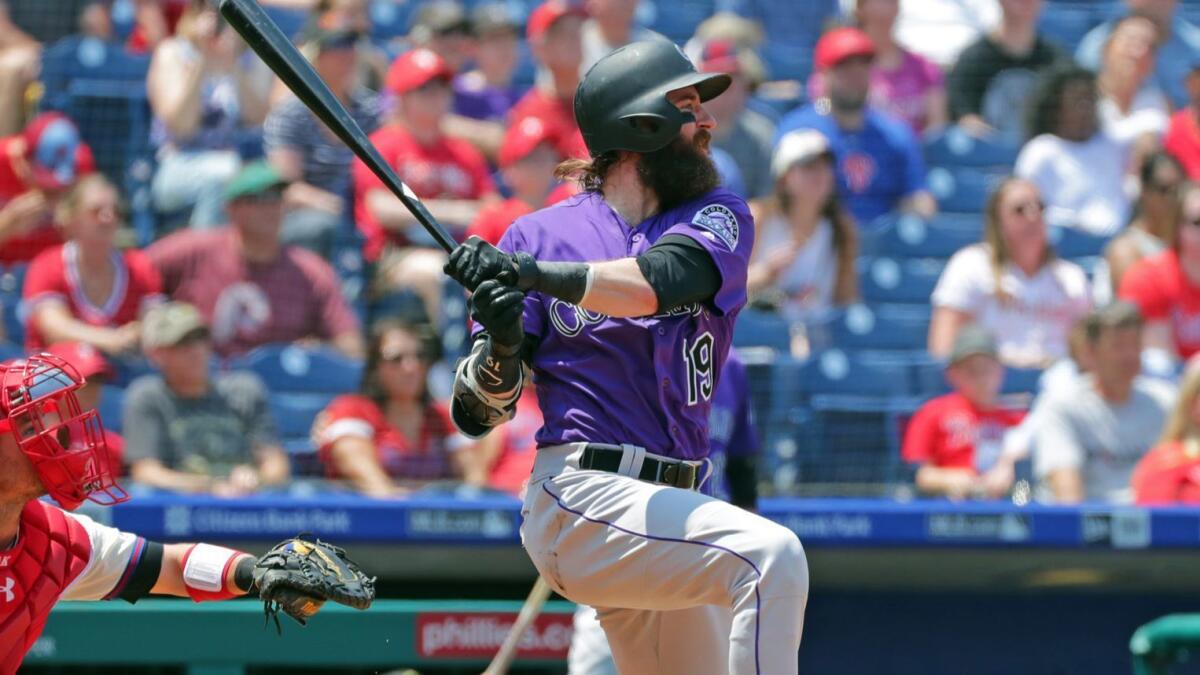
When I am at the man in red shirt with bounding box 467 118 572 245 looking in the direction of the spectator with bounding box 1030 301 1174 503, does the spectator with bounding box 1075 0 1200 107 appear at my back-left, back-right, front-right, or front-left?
front-left

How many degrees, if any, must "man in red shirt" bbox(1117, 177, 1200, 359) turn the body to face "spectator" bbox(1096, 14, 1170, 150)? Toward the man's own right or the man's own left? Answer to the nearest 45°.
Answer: approximately 180°

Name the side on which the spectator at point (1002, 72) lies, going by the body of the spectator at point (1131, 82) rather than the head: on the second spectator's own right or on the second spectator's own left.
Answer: on the second spectator's own right

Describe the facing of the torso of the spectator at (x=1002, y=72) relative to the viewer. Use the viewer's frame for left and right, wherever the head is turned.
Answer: facing the viewer

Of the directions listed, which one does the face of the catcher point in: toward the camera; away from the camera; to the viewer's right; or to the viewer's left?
to the viewer's right

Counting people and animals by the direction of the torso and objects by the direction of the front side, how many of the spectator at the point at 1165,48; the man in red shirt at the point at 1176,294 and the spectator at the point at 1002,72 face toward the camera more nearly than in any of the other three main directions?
3

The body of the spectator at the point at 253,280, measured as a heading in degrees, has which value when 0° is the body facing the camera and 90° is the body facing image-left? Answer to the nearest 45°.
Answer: approximately 0°

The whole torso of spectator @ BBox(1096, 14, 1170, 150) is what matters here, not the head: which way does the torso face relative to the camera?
toward the camera

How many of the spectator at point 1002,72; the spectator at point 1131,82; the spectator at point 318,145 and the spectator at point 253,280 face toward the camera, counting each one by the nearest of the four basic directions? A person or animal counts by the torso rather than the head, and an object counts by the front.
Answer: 4

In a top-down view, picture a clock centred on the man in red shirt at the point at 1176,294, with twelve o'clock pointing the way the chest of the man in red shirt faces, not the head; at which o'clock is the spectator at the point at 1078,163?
The spectator is roughly at 5 o'clock from the man in red shirt.

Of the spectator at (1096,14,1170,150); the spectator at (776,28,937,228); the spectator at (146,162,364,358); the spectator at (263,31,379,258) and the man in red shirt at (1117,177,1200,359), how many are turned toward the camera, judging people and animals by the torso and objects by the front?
5

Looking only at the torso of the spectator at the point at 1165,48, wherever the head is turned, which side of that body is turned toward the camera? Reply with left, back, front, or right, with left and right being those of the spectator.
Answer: front

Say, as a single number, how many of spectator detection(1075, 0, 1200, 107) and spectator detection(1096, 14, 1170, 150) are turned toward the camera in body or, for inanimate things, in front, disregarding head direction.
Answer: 2

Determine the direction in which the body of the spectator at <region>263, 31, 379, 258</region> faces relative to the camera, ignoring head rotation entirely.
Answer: toward the camera

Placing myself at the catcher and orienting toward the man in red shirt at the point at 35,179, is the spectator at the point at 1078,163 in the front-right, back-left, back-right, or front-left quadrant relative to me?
front-right

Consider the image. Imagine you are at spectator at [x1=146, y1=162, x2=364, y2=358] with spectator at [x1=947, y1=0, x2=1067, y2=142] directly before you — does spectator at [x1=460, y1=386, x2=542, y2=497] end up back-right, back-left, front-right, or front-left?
front-right

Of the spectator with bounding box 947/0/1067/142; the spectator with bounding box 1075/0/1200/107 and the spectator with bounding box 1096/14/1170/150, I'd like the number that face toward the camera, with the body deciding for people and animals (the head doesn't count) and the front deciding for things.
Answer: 3
